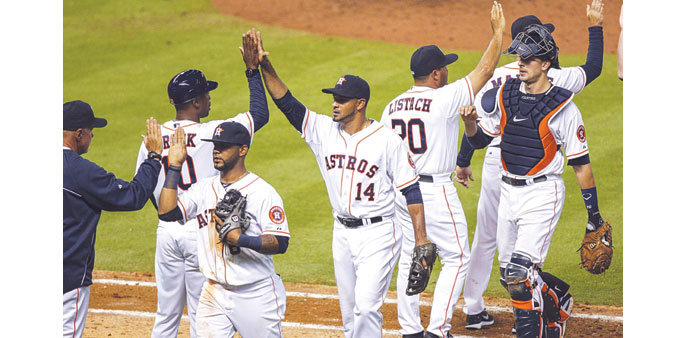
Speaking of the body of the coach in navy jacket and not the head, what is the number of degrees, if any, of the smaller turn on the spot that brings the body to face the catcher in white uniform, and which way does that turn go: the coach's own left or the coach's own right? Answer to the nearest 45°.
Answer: approximately 45° to the coach's own right

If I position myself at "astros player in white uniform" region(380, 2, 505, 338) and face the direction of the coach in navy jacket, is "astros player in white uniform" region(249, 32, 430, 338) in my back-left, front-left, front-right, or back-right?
front-left

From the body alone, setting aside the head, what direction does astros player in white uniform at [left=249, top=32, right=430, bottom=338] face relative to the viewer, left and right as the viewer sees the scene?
facing the viewer and to the left of the viewer

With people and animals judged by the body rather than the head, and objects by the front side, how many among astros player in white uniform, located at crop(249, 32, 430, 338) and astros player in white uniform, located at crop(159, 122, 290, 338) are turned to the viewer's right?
0

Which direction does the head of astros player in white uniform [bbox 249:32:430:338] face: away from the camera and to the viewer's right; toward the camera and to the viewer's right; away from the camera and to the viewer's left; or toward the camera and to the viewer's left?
toward the camera and to the viewer's left

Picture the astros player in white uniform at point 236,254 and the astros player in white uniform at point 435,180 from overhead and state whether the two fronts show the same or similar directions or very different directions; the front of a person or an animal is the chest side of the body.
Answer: very different directions

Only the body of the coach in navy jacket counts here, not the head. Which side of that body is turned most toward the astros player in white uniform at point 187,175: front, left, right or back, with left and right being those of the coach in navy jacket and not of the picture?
front

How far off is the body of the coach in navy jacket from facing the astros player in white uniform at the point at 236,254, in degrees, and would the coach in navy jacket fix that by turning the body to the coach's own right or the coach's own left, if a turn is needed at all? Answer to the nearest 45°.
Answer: approximately 45° to the coach's own right

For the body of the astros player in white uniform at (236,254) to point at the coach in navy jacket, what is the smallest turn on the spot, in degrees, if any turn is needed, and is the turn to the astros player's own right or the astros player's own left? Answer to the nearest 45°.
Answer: approximately 45° to the astros player's own right
